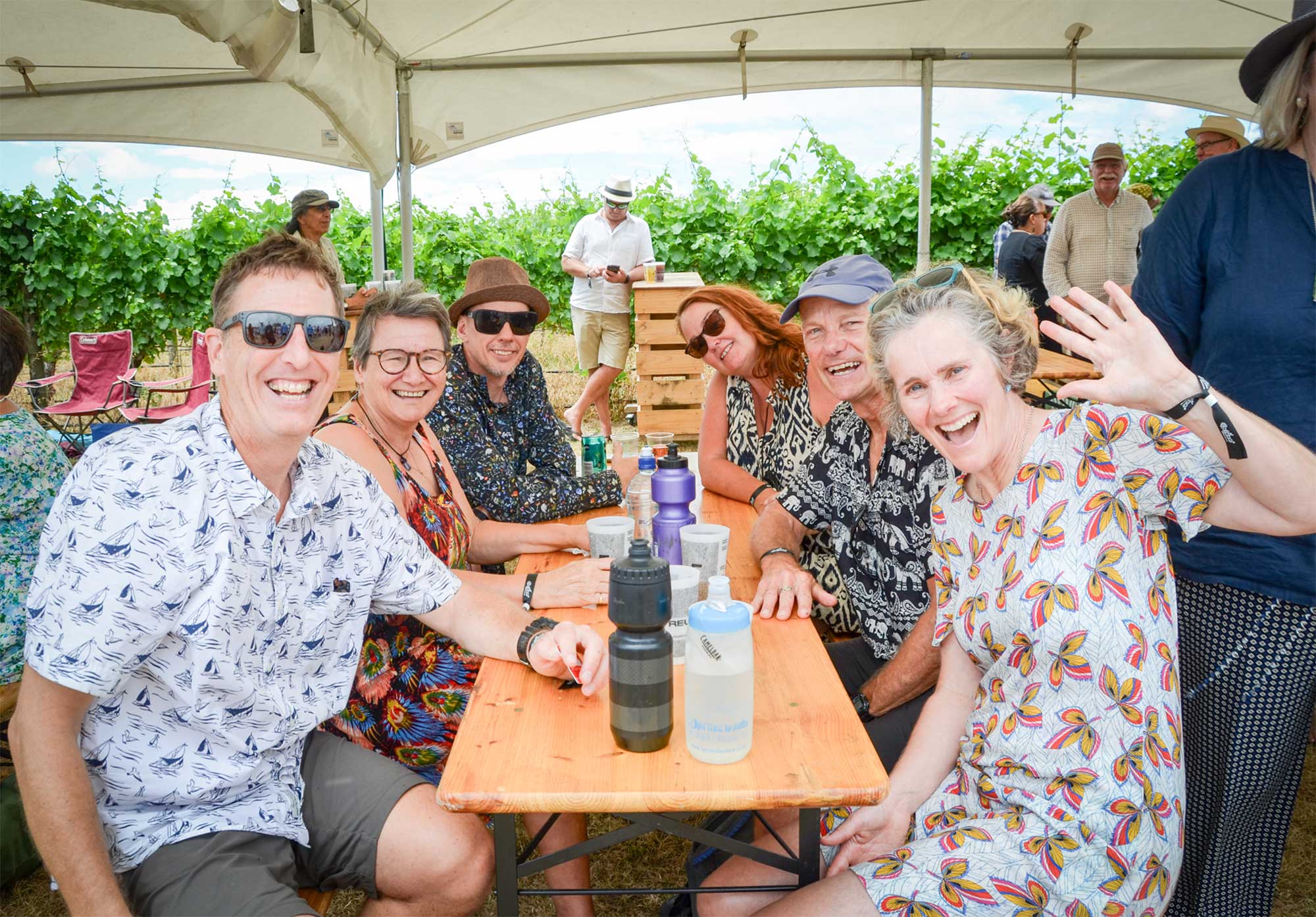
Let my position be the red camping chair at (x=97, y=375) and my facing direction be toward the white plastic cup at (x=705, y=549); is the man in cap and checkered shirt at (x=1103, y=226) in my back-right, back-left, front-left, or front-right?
front-left

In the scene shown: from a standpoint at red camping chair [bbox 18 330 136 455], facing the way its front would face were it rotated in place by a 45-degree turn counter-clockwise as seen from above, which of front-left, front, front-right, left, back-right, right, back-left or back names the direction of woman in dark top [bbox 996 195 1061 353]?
front-left

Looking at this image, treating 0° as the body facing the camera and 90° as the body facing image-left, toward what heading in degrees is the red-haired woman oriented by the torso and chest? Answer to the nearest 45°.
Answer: approximately 45°

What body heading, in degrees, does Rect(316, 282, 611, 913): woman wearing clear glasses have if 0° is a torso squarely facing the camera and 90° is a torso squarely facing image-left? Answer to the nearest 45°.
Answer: approximately 315°

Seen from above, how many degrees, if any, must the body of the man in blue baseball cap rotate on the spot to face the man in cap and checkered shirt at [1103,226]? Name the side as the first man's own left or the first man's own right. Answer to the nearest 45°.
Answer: approximately 135° to the first man's own right

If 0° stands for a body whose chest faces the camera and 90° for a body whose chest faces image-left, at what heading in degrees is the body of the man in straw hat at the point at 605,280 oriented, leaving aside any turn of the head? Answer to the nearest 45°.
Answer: approximately 0°

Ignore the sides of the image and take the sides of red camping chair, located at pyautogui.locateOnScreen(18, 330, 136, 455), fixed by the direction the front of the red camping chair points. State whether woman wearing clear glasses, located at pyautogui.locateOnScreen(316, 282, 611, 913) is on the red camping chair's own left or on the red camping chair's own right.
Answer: on the red camping chair's own left

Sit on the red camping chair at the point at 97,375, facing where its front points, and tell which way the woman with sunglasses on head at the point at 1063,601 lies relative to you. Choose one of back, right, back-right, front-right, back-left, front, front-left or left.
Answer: front-left

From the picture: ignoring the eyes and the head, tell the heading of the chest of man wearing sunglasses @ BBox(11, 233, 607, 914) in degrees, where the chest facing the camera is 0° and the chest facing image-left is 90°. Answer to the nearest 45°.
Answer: approximately 315°

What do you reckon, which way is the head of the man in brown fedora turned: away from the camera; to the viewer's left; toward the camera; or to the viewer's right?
toward the camera

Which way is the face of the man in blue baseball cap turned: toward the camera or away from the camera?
toward the camera

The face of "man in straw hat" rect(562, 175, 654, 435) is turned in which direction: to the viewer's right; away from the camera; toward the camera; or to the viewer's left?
toward the camera

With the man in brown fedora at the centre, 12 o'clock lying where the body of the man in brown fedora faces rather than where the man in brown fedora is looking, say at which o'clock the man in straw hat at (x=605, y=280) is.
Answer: The man in straw hat is roughly at 8 o'clock from the man in brown fedora.

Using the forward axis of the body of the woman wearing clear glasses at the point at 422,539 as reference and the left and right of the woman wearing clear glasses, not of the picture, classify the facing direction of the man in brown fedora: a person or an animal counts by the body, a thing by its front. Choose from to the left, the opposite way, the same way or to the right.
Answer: the same way

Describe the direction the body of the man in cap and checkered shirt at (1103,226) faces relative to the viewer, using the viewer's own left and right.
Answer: facing the viewer

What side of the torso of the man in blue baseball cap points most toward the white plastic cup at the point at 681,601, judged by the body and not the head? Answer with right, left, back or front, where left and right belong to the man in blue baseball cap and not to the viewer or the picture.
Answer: front
